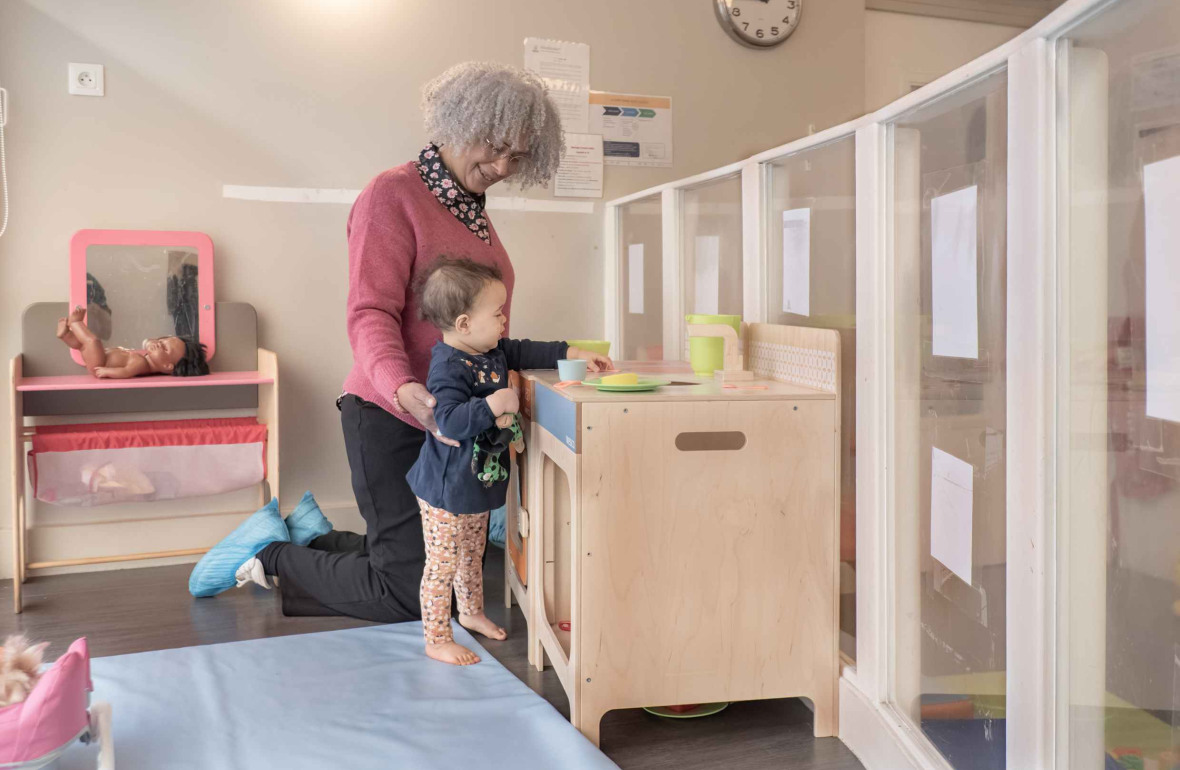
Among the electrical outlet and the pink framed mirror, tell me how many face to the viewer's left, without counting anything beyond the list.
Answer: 0

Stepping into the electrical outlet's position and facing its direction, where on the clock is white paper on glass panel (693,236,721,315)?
The white paper on glass panel is roughly at 10 o'clock from the electrical outlet.

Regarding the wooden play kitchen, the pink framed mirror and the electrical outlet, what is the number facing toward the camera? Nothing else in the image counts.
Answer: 2

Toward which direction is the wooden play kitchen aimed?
to the viewer's left

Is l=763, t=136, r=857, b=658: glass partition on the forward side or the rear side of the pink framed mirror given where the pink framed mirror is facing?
on the forward side

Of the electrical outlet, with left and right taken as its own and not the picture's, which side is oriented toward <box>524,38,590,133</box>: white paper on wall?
left

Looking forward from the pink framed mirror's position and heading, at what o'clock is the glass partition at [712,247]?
The glass partition is roughly at 10 o'clock from the pink framed mirror.

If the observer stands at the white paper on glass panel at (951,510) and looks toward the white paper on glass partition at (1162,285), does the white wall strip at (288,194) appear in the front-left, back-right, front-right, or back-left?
back-right
